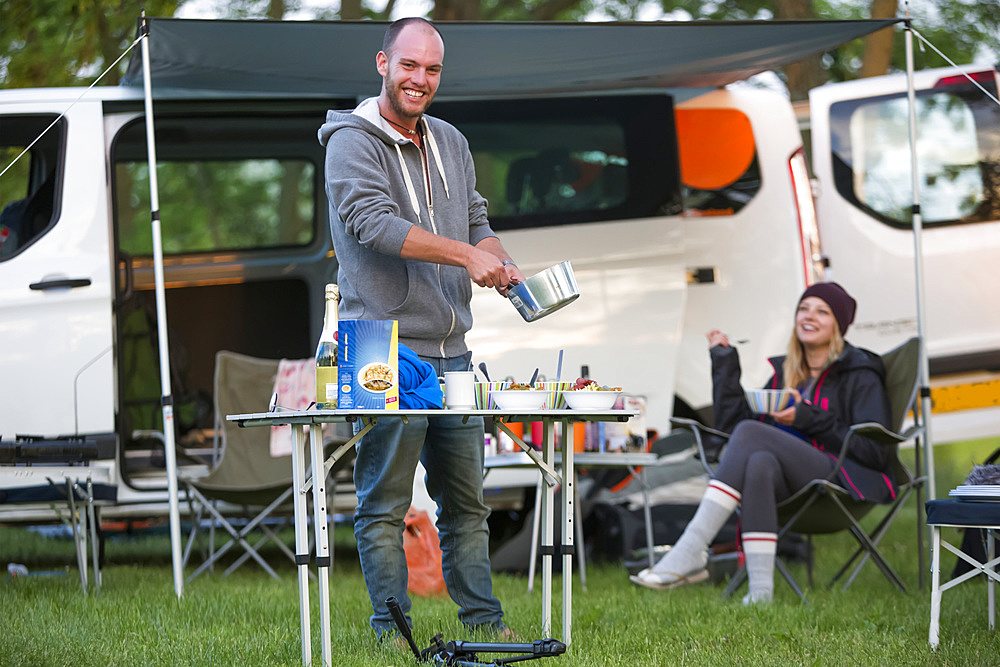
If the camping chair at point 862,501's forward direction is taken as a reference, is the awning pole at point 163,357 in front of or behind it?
in front

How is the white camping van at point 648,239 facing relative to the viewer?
to the viewer's left

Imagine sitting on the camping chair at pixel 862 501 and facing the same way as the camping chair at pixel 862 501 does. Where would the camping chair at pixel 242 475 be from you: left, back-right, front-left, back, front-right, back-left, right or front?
front-right

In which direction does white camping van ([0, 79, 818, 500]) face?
to the viewer's left

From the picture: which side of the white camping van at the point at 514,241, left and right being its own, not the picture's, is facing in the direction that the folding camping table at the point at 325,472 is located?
left

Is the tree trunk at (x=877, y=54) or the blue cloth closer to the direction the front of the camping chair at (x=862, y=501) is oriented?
the blue cloth

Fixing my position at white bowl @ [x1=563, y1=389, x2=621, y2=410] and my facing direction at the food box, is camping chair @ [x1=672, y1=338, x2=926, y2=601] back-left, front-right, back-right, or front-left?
back-right

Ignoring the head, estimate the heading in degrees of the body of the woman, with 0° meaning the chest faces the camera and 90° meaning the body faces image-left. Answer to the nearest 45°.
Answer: approximately 45°

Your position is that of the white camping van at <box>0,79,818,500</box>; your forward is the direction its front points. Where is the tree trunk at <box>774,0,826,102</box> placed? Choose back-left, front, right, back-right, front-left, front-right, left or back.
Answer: back-right

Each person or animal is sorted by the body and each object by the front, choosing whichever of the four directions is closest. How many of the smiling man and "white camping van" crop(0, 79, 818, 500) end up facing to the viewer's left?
1

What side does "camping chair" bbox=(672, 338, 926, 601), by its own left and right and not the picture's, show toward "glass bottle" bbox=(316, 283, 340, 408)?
front

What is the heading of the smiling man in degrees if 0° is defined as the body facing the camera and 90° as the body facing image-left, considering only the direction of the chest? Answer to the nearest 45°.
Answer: approximately 315°

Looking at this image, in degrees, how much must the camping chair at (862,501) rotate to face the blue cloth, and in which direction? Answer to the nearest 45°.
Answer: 0° — it already faces it

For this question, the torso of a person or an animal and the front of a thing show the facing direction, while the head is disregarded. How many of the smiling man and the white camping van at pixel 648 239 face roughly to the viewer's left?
1

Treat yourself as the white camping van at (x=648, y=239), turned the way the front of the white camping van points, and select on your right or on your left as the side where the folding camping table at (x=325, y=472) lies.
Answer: on your left
